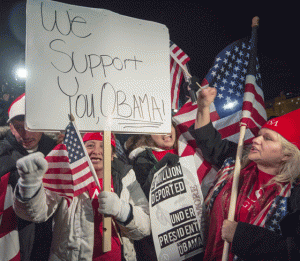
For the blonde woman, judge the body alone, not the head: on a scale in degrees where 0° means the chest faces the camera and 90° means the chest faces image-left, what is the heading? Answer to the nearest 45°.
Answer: approximately 45°

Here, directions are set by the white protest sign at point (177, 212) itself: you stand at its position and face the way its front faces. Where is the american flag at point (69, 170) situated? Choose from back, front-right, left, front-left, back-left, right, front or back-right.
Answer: front-right

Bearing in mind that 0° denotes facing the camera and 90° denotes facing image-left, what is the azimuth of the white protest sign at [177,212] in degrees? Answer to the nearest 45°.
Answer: approximately 0°

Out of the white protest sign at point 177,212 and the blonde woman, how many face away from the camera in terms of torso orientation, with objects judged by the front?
0

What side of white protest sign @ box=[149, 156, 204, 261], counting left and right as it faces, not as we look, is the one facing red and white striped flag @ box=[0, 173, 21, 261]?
right

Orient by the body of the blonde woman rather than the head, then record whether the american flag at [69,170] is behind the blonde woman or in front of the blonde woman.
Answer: in front
